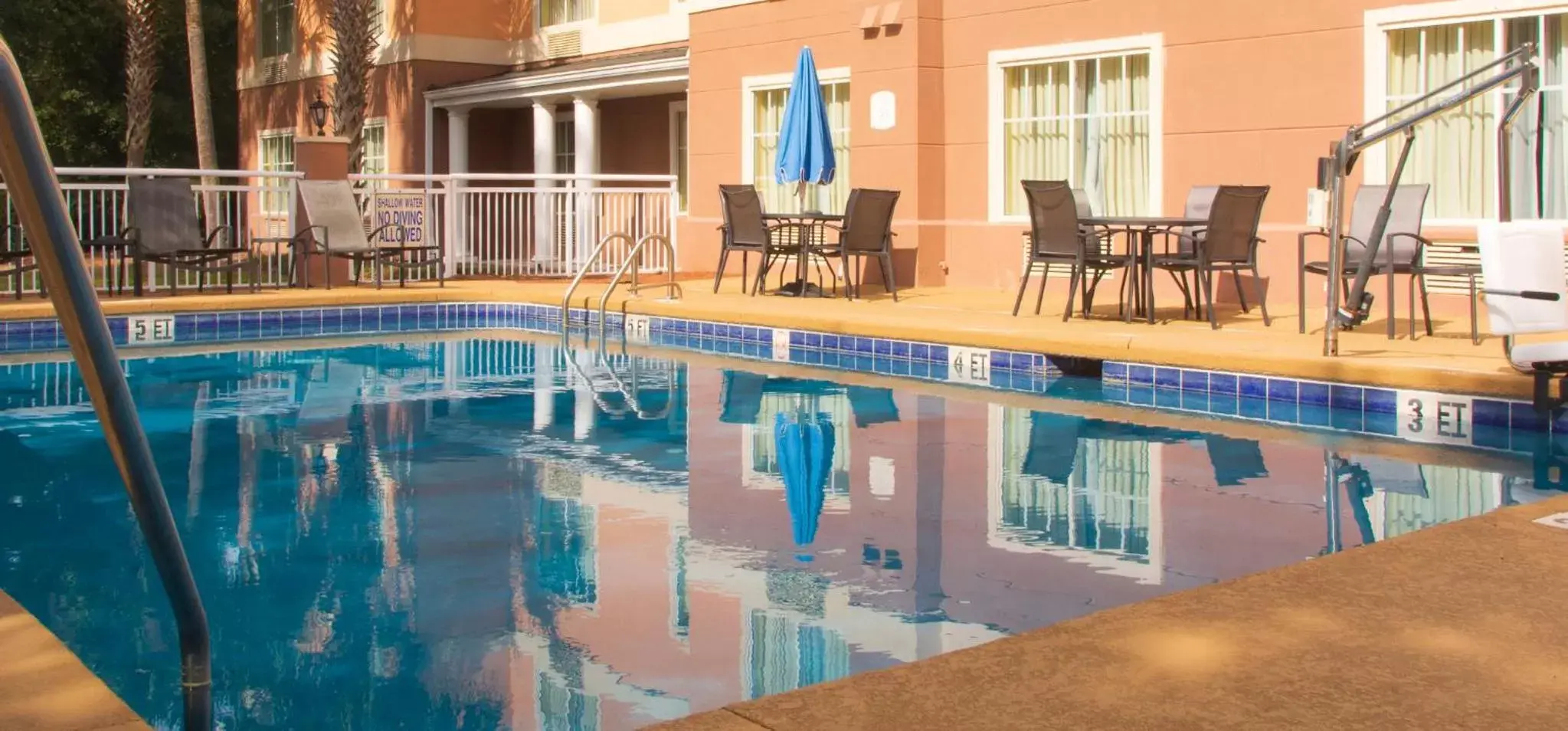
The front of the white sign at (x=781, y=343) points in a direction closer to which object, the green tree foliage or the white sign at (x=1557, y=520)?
the white sign

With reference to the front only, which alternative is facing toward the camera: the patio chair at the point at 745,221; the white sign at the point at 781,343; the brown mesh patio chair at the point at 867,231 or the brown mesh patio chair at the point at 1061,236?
the white sign

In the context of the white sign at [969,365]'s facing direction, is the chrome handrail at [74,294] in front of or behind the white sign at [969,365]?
in front

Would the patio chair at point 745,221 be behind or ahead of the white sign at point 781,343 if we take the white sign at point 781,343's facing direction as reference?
behind

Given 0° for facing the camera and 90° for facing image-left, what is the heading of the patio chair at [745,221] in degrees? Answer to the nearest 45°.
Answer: approximately 225°

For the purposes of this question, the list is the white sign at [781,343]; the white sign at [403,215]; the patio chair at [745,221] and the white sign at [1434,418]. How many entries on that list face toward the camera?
3

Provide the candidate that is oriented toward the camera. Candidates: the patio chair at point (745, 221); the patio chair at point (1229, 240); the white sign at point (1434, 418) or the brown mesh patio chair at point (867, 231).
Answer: the white sign

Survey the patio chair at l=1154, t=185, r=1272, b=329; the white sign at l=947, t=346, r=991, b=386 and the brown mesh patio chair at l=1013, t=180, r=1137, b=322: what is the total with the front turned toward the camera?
1

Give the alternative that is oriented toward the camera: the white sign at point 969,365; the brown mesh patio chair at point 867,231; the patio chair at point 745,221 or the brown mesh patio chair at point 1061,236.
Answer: the white sign

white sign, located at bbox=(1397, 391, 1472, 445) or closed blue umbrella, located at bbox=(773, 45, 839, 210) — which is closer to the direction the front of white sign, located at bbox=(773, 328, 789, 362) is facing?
the white sign

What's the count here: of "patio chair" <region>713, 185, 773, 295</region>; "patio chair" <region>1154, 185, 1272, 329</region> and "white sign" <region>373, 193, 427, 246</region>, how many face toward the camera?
1
